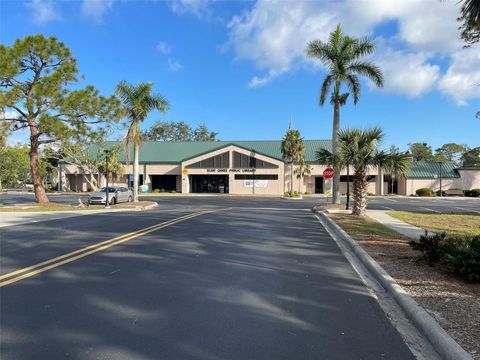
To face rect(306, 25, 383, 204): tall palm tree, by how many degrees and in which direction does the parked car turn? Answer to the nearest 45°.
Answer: approximately 90° to its left

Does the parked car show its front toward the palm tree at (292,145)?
no

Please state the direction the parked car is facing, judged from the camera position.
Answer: facing the viewer and to the left of the viewer

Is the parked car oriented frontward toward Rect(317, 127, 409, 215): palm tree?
no

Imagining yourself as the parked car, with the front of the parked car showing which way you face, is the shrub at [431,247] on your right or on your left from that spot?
on your left

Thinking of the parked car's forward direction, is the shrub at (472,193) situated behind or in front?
behind

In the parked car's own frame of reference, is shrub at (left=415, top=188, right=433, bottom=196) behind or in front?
behind

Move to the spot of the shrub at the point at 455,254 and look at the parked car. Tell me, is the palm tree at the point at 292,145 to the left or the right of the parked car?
right
